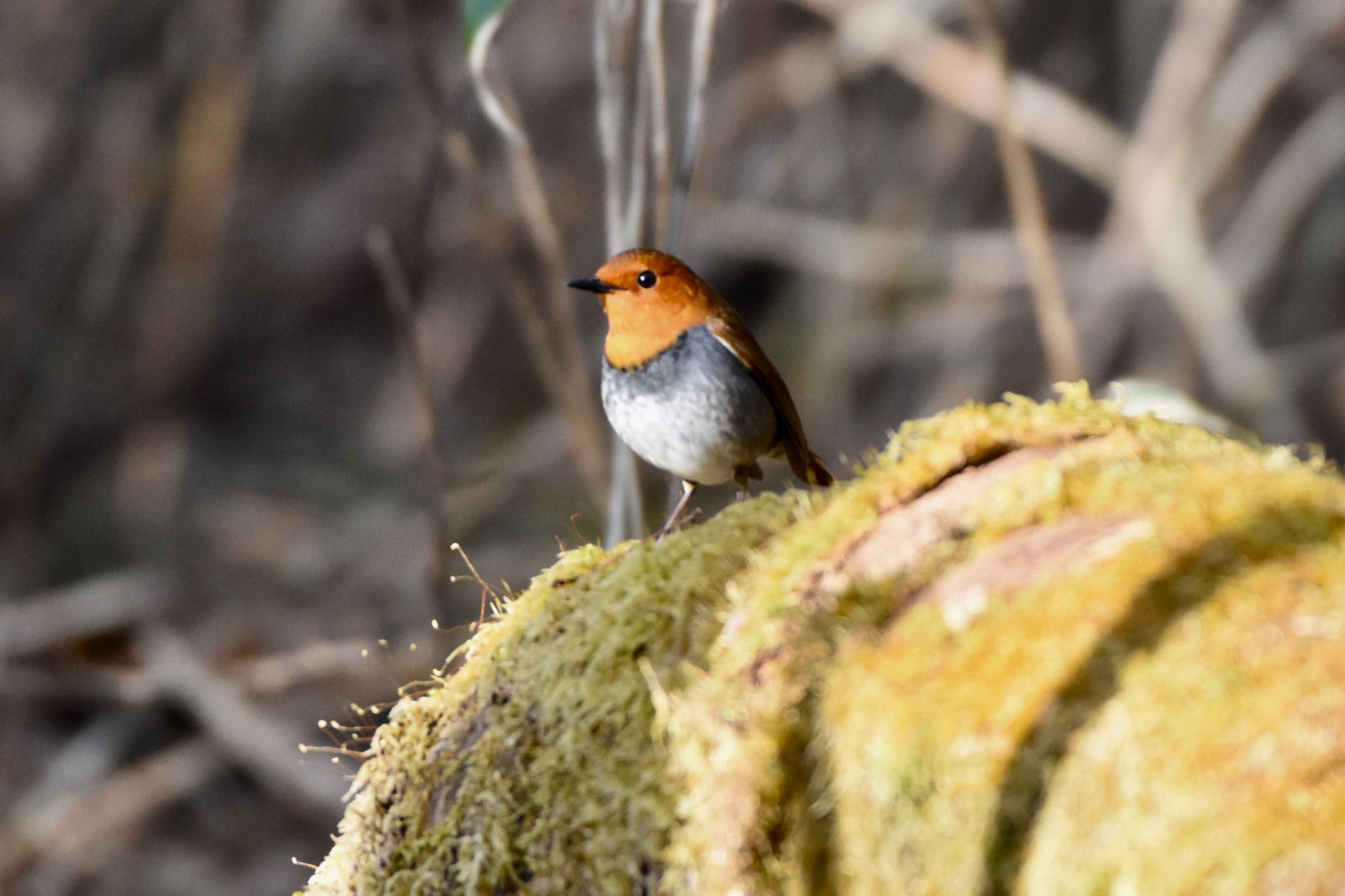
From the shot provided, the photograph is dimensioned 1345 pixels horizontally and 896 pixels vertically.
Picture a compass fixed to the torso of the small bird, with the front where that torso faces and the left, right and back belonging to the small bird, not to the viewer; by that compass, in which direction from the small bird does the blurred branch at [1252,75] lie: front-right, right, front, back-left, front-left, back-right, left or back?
back

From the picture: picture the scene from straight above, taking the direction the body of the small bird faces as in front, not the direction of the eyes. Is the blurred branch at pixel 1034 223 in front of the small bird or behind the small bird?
behind

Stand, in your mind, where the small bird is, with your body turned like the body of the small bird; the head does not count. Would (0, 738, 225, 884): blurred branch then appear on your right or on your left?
on your right

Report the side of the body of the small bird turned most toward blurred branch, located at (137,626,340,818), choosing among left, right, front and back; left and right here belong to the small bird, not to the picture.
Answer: right

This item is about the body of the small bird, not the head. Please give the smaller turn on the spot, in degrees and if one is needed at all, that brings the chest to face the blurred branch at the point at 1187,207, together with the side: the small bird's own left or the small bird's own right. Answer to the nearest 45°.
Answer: approximately 180°

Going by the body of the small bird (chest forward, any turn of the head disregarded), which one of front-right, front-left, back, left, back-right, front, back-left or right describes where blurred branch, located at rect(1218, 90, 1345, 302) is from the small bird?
back

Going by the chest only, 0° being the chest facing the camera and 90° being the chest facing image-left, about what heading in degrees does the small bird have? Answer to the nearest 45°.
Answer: approximately 45°
